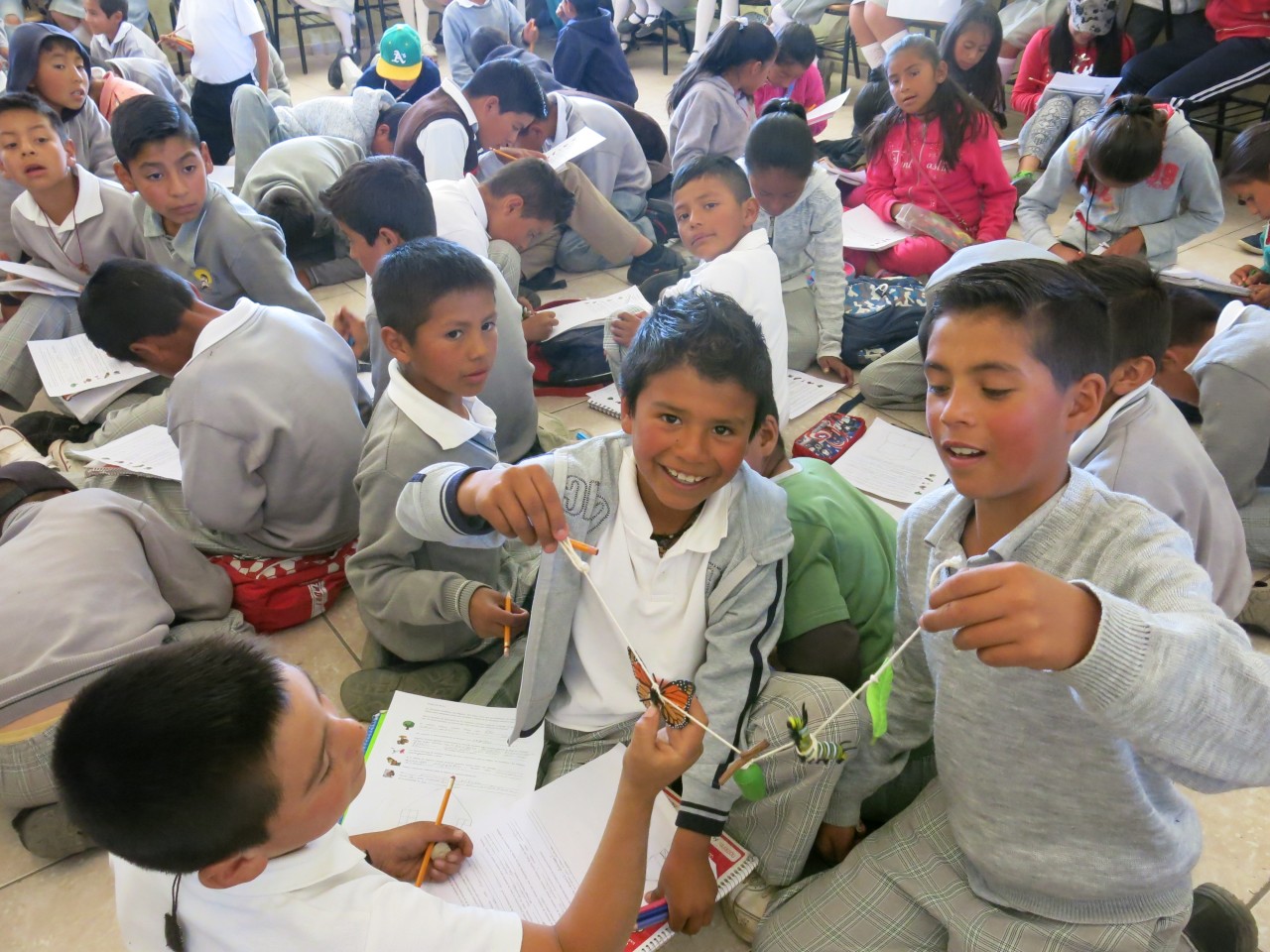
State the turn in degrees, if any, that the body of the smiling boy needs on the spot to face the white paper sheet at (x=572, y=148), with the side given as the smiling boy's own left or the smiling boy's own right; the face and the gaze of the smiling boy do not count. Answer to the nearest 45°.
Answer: approximately 180°

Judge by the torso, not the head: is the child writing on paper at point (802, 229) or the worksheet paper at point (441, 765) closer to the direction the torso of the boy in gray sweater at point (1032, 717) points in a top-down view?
the worksheet paper

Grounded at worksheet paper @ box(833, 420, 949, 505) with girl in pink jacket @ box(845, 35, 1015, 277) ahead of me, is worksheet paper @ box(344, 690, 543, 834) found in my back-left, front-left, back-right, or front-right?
back-left

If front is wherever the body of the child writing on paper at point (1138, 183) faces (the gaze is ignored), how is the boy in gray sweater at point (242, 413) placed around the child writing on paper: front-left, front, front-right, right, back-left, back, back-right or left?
front-right

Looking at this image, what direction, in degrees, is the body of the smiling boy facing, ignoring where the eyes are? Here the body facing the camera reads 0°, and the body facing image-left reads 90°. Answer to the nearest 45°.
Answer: approximately 0°

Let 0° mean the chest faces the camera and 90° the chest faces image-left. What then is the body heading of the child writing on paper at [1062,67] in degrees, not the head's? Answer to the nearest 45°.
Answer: approximately 0°

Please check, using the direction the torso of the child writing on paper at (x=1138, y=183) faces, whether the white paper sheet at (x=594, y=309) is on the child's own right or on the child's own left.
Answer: on the child's own right

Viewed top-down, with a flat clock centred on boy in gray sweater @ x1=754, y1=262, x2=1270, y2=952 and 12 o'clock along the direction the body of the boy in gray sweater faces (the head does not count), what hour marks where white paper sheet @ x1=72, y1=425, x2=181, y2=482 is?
The white paper sheet is roughly at 2 o'clock from the boy in gray sweater.

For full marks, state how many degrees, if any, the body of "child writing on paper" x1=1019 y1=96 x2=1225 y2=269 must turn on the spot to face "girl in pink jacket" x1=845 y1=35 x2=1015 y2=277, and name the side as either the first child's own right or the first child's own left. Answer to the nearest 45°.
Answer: approximately 90° to the first child's own right
